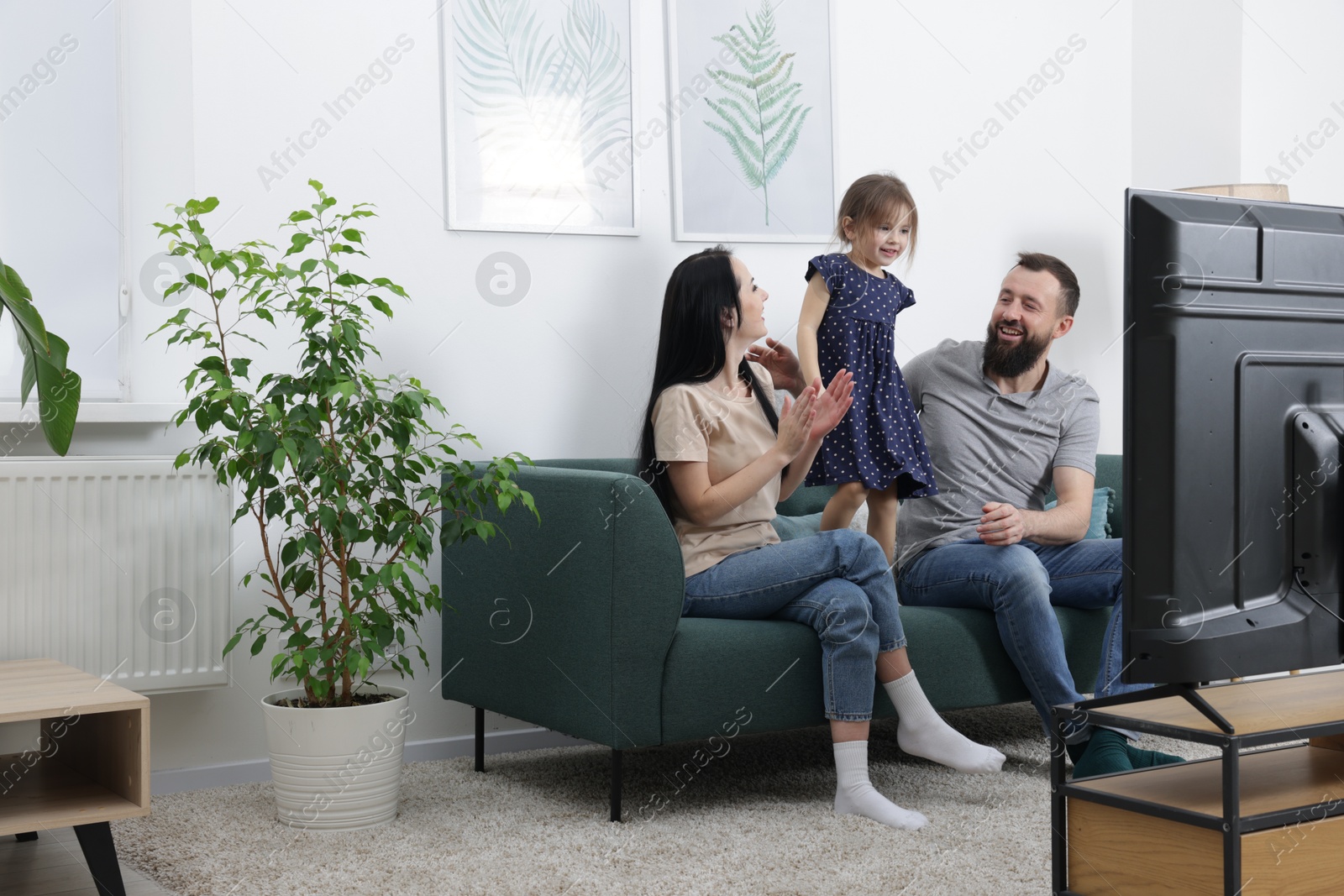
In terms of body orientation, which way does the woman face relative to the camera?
to the viewer's right

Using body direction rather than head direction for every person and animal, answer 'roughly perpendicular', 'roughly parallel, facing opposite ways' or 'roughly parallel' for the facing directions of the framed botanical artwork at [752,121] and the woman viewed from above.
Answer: roughly perpendicular

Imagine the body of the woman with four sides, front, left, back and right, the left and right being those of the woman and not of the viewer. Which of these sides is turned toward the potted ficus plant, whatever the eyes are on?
back

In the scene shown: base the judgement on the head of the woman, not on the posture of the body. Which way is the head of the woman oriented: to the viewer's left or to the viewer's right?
to the viewer's right

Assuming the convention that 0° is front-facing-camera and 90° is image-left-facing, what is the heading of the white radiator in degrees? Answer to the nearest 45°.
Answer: approximately 0°

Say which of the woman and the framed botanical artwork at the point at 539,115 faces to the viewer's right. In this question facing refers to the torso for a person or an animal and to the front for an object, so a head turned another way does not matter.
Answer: the woman

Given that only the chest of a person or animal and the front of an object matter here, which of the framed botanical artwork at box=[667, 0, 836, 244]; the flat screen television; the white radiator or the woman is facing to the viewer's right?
the woman

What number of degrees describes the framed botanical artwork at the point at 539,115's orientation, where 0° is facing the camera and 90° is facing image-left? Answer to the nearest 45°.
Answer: approximately 0°

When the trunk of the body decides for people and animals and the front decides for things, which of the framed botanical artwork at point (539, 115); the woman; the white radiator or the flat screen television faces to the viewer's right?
the woman

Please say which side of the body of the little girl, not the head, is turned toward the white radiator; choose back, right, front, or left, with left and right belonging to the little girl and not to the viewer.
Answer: right

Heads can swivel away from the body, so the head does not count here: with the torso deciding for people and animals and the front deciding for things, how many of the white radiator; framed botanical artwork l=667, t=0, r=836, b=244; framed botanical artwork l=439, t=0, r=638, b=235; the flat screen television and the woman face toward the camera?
3
